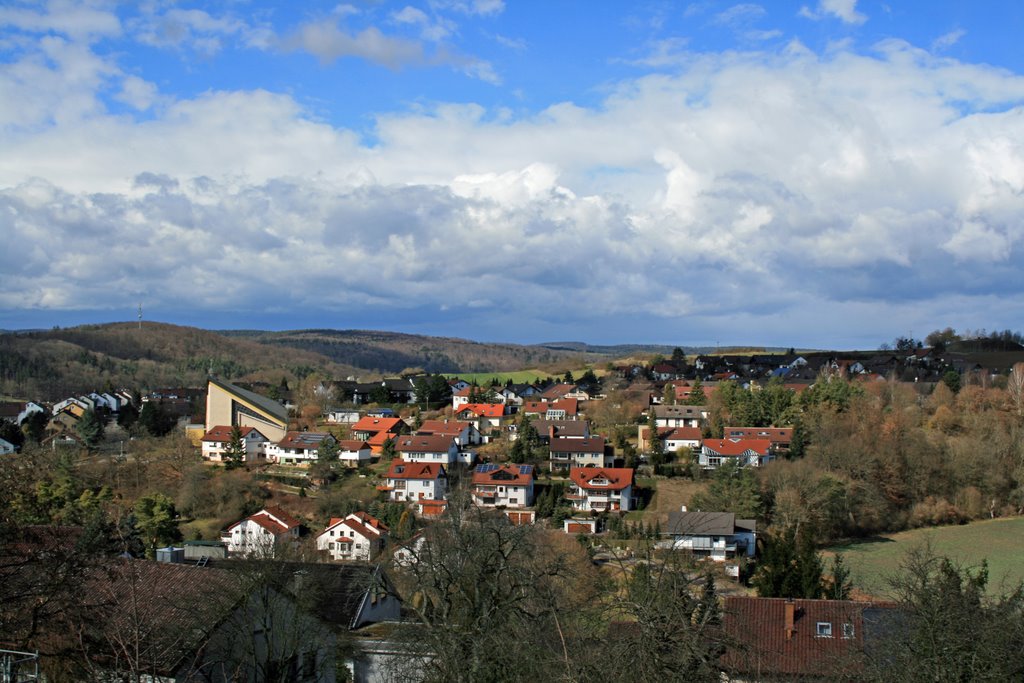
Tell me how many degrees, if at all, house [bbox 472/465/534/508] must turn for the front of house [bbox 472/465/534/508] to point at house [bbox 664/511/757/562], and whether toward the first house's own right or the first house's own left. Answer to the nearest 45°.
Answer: approximately 45° to the first house's own left

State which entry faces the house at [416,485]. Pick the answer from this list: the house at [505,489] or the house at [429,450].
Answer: the house at [429,450]

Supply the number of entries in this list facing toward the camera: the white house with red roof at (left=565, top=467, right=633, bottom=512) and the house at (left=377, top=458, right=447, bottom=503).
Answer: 2

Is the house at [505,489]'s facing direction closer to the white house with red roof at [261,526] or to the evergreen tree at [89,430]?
the white house with red roof

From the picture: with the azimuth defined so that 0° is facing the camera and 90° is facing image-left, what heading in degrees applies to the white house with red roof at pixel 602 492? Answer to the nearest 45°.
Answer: approximately 0°

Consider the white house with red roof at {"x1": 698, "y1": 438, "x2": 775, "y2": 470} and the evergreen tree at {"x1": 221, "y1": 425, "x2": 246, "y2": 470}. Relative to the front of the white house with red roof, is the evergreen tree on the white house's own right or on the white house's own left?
on the white house's own right

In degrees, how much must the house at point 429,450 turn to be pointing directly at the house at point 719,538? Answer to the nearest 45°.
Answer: approximately 45° to its left

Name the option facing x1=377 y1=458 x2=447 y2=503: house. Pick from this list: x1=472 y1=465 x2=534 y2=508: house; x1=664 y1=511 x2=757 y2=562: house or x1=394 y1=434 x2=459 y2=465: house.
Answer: x1=394 y1=434 x2=459 y2=465: house

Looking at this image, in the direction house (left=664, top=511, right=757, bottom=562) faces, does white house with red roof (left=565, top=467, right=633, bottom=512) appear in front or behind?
behind
